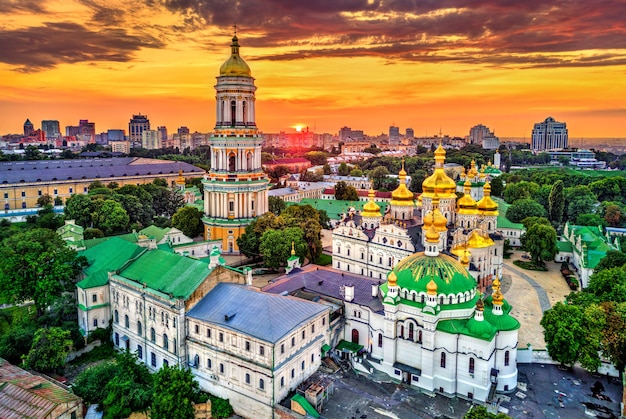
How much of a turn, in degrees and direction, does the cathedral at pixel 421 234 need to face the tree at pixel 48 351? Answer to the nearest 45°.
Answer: approximately 90° to its left

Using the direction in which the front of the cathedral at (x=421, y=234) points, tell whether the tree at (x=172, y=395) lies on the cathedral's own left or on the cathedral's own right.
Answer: on the cathedral's own left

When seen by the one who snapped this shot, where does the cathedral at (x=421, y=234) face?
facing away from the viewer and to the left of the viewer

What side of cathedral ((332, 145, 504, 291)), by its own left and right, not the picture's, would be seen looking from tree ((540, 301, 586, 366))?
back

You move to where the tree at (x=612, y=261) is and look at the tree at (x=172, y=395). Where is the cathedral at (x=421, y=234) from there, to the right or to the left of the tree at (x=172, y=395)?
right

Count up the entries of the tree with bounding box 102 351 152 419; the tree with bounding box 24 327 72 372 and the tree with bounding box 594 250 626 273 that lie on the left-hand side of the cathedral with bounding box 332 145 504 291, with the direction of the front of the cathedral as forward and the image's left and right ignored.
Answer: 2
